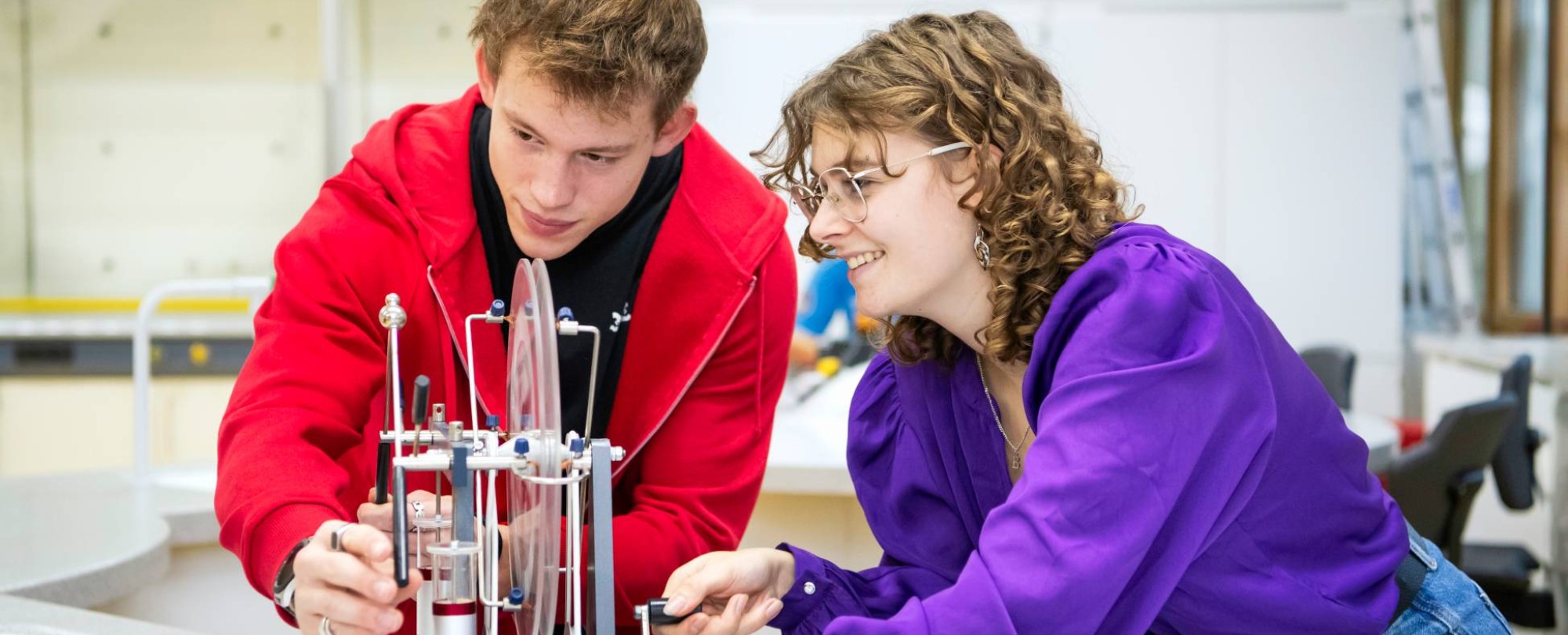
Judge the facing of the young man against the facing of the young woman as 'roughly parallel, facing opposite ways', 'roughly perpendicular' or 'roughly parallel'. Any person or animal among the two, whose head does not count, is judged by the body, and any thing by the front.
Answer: roughly perpendicular

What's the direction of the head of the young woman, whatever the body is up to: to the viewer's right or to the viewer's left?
to the viewer's left

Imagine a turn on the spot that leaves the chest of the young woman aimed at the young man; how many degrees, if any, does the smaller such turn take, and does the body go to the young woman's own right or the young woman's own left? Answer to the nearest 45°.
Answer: approximately 45° to the young woman's own right

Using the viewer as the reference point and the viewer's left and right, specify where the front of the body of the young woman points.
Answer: facing the viewer and to the left of the viewer

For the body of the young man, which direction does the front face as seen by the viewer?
toward the camera

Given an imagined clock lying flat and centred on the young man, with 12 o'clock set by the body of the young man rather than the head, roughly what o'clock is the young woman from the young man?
The young woman is roughly at 10 o'clock from the young man.

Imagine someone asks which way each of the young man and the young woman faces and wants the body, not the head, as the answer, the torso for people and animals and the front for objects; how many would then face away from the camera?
0
